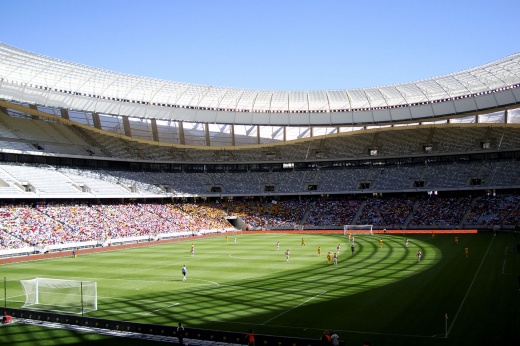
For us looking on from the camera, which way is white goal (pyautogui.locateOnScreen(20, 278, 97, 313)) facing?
facing away from the viewer and to the right of the viewer
